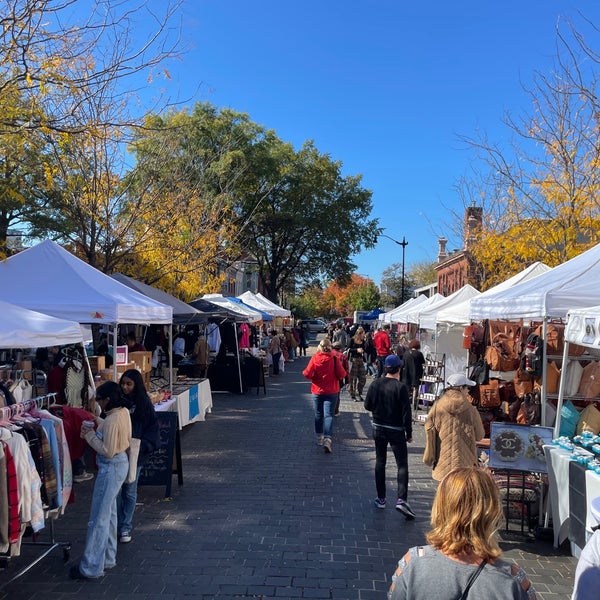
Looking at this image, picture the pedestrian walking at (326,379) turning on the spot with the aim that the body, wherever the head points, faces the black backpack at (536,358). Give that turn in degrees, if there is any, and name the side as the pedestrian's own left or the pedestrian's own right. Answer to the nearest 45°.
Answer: approximately 135° to the pedestrian's own right

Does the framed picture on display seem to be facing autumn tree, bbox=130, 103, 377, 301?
no

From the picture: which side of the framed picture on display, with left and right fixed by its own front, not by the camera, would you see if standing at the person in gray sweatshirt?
front

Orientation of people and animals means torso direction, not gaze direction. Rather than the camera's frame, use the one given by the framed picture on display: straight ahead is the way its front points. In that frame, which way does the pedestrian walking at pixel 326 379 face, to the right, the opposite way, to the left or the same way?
the opposite way

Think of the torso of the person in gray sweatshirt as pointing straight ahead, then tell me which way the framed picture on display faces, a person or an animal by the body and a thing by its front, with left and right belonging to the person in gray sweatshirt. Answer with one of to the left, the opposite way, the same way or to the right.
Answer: the opposite way

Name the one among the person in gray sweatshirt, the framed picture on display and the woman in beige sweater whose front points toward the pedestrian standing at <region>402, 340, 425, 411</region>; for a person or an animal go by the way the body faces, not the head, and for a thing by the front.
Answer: the person in gray sweatshirt

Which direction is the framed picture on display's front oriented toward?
toward the camera

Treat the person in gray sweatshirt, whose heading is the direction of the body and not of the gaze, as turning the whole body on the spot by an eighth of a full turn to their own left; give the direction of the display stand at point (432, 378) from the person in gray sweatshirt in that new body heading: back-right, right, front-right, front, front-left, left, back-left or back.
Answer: front-right

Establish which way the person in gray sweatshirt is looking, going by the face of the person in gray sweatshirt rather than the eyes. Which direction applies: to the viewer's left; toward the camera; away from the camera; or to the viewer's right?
away from the camera

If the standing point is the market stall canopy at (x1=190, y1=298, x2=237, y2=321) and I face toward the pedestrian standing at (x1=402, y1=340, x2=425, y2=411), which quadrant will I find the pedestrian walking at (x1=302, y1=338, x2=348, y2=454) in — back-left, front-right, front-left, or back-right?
front-right

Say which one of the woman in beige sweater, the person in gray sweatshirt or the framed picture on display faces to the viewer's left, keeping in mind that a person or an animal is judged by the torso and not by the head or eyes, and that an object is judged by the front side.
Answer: the woman in beige sweater

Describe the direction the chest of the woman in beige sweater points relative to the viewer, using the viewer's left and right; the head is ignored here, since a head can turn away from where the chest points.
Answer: facing to the left of the viewer

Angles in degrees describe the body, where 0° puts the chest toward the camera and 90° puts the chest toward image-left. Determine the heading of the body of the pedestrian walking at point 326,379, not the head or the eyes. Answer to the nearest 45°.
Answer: approximately 180°

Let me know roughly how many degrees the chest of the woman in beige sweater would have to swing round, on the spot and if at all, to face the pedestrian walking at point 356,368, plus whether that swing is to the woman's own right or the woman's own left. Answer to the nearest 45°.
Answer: approximately 135° to the woman's own right
